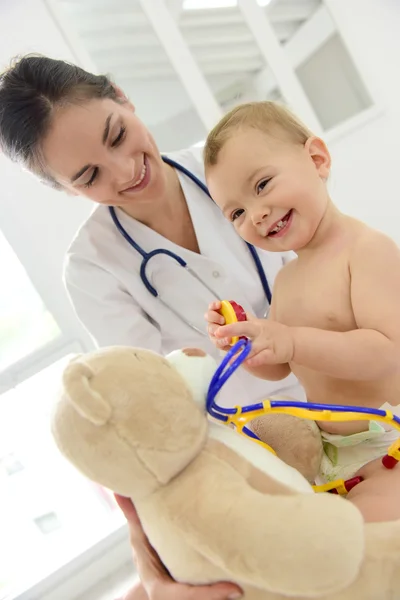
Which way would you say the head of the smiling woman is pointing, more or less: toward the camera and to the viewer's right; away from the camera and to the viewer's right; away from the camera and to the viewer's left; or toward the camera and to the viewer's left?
toward the camera and to the viewer's right

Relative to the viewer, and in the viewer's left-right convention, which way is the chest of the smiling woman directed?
facing the viewer and to the right of the viewer

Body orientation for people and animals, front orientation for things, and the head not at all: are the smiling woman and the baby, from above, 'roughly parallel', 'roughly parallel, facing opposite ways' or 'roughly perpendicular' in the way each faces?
roughly perpendicular

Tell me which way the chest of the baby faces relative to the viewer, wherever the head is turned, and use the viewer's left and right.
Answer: facing the viewer and to the left of the viewer
